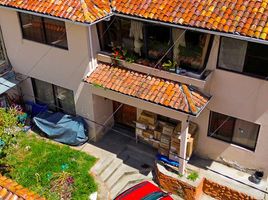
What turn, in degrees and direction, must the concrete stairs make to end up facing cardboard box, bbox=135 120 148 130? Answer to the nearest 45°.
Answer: approximately 90° to its left

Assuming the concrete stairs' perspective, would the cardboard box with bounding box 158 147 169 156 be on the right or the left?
on its left

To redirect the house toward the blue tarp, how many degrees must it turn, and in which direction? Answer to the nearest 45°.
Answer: approximately 45° to its right

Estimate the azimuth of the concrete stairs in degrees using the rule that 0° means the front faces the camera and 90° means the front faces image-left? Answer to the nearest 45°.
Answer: approximately 315°

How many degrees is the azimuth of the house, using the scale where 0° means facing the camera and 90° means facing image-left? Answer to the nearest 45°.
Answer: approximately 45°

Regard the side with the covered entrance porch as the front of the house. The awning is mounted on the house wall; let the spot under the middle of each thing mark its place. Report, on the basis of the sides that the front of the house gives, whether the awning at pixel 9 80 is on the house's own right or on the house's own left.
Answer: on the house's own right
